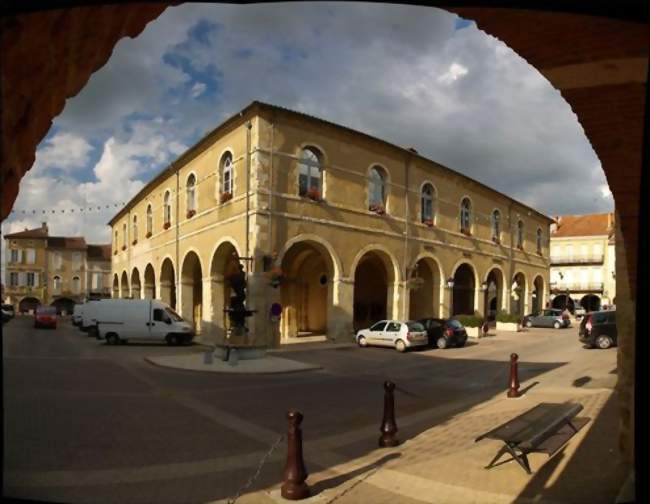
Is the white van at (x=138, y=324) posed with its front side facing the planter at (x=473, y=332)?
yes

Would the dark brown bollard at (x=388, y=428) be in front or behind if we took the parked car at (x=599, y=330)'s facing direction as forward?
behind

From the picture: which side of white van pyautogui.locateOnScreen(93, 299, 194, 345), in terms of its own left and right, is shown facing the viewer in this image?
right

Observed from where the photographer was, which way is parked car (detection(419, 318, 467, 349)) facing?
facing away from the viewer and to the left of the viewer

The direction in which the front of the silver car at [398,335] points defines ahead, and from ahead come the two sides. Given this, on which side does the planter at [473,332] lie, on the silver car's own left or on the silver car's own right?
on the silver car's own right

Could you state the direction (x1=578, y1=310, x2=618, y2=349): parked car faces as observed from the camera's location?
facing away from the viewer and to the right of the viewer

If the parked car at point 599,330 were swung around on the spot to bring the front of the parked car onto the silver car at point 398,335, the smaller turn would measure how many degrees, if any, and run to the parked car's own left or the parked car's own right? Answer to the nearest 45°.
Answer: approximately 135° to the parked car's own left

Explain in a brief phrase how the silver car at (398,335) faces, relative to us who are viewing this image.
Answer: facing away from the viewer and to the left of the viewer

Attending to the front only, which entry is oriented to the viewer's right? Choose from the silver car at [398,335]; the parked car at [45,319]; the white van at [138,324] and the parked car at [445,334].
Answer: the white van
